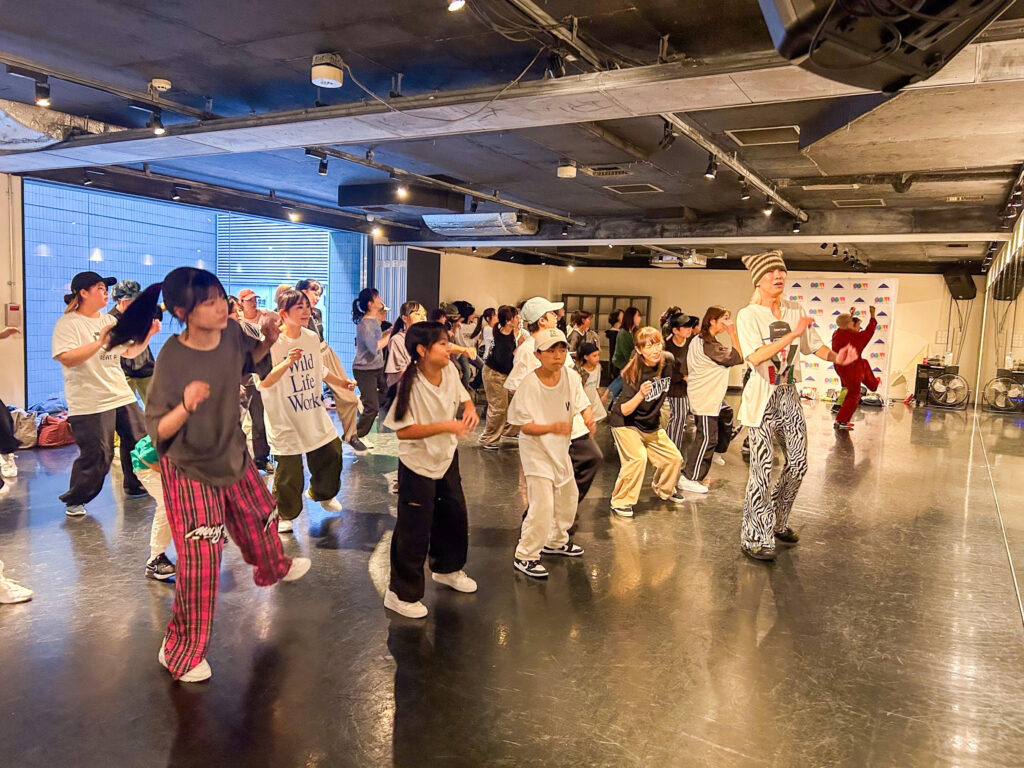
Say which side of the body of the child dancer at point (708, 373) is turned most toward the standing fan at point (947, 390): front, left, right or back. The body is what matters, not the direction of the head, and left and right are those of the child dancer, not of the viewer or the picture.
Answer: left

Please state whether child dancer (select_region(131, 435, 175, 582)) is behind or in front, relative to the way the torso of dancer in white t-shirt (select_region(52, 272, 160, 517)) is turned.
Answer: in front

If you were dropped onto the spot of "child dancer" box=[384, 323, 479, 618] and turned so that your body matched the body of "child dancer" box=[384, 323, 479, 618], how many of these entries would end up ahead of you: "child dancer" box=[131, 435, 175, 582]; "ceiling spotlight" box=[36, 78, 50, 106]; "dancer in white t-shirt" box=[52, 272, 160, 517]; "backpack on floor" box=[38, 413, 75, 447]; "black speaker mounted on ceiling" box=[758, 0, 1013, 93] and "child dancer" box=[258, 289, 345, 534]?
1

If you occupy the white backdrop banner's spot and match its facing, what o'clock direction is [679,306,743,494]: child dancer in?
The child dancer is roughly at 12 o'clock from the white backdrop banner.

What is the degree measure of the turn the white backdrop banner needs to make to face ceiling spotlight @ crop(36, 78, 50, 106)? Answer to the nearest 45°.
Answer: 0° — it already faces it

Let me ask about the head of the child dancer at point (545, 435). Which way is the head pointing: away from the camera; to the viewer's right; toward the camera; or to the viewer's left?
toward the camera

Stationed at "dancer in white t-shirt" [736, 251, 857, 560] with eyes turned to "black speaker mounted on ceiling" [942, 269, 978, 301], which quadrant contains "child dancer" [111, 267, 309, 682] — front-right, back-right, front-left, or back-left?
back-left

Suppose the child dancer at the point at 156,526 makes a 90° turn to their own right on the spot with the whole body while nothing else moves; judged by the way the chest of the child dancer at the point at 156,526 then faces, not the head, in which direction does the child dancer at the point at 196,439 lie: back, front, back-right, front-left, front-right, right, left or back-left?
front-left

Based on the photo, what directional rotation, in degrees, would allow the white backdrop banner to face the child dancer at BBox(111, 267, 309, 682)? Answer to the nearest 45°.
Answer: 0° — it already faces them

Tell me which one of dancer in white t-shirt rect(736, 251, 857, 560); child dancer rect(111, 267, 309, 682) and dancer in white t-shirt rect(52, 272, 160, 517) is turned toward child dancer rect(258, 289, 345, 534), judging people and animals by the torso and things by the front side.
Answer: dancer in white t-shirt rect(52, 272, 160, 517)

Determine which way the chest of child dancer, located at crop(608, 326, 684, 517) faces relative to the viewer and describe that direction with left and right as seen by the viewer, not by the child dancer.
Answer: facing the viewer and to the right of the viewer
